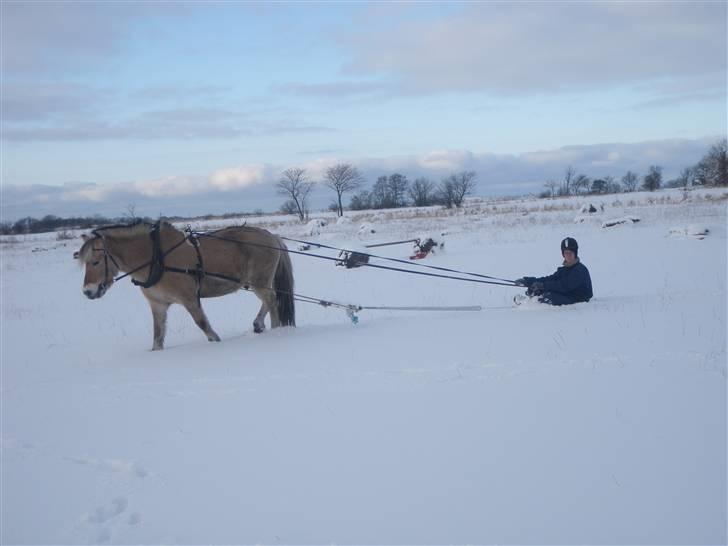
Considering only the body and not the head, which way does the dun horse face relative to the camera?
to the viewer's left

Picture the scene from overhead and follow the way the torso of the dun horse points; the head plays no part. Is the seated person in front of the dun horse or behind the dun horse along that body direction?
behind
